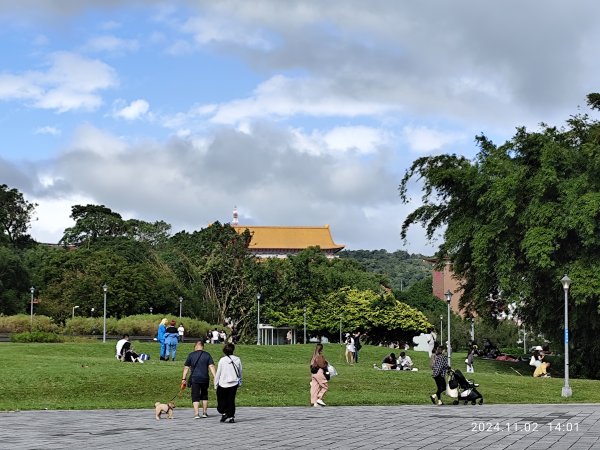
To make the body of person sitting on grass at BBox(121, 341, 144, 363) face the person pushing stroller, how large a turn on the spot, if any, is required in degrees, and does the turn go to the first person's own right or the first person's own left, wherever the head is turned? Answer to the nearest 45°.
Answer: approximately 45° to the first person's own right

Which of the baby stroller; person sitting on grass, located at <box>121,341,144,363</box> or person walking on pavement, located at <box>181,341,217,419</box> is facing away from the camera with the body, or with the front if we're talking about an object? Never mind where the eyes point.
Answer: the person walking on pavement

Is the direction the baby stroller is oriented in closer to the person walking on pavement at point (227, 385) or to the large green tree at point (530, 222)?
the large green tree

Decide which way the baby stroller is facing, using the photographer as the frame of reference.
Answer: facing to the right of the viewer

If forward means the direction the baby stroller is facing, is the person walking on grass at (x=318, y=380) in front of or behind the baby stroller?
behind

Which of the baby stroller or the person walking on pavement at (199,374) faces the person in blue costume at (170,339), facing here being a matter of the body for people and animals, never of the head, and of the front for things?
the person walking on pavement

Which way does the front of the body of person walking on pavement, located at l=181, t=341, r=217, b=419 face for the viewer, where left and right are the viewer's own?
facing away from the viewer
